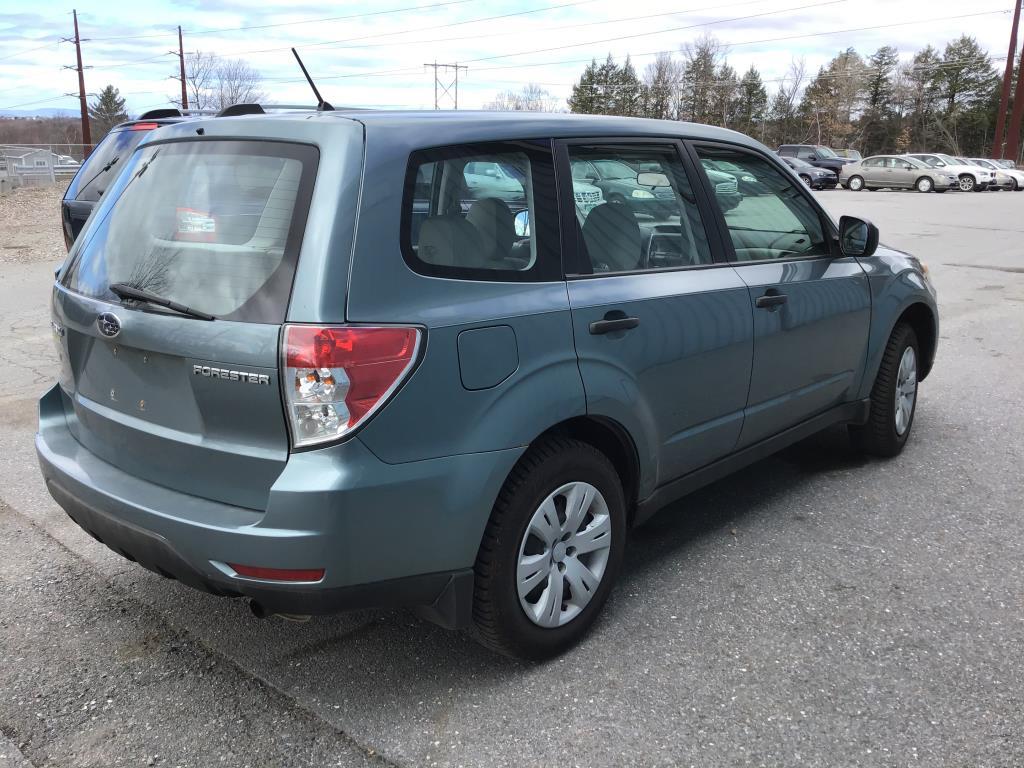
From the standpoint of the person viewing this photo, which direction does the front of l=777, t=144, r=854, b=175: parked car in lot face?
facing the viewer and to the right of the viewer

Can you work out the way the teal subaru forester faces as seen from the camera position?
facing away from the viewer and to the right of the viewer

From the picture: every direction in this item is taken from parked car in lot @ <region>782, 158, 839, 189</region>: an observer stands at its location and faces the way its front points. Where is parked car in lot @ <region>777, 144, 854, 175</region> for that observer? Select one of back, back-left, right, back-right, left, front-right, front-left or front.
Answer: back-left

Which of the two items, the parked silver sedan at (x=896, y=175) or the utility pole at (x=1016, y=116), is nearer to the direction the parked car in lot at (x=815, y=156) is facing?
the parked silver sedan

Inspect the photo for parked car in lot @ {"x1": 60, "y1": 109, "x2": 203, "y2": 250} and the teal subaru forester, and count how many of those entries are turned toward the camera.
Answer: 0

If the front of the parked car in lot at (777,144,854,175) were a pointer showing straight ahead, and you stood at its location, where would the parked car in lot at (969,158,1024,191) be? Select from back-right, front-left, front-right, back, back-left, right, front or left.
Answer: front-left

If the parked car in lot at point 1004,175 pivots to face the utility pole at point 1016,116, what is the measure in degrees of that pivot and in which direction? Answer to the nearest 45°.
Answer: approximately 135° to its left

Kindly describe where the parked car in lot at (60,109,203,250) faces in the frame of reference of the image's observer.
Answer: facing away from the viewer and to the right of the viewer

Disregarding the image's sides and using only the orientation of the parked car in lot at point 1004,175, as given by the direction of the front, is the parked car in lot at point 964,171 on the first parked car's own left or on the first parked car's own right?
on the first parked car's own right

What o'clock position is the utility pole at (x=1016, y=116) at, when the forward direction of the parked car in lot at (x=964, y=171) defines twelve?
The utility pole is roughly at 8 o'clock from the parked car in lot.
